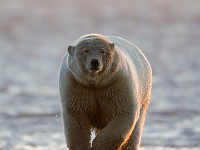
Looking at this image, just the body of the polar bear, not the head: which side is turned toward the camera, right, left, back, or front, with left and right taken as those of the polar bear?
front
